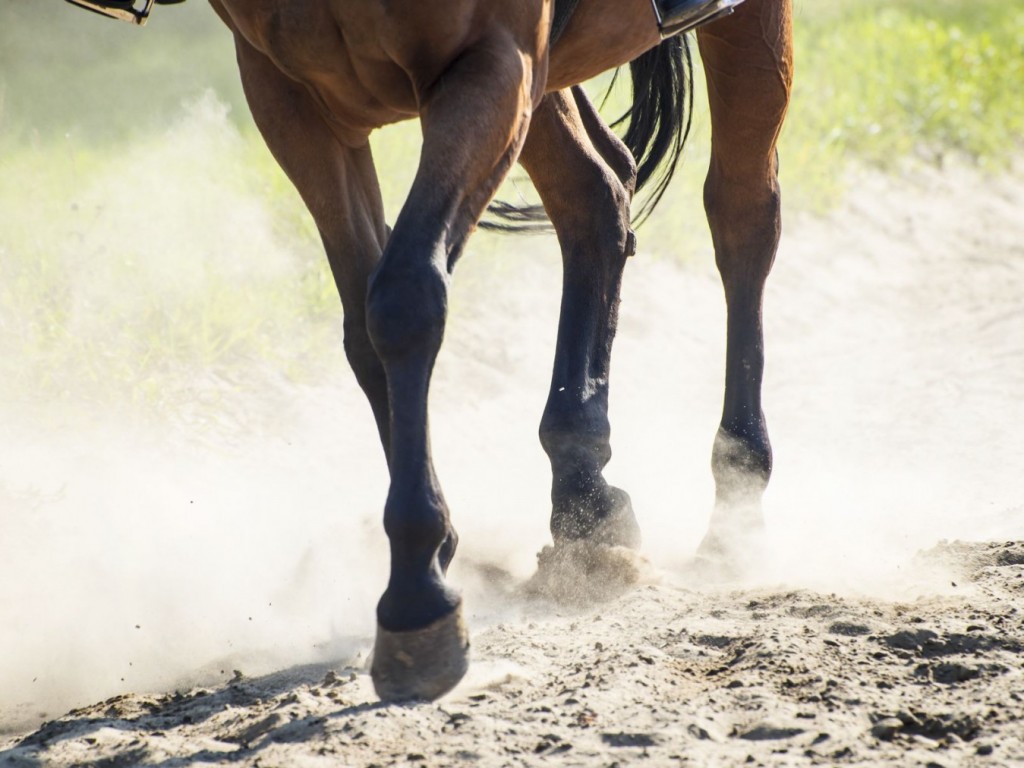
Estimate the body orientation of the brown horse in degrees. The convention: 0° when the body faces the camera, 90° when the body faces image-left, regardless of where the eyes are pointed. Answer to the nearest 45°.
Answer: approximately 45°
